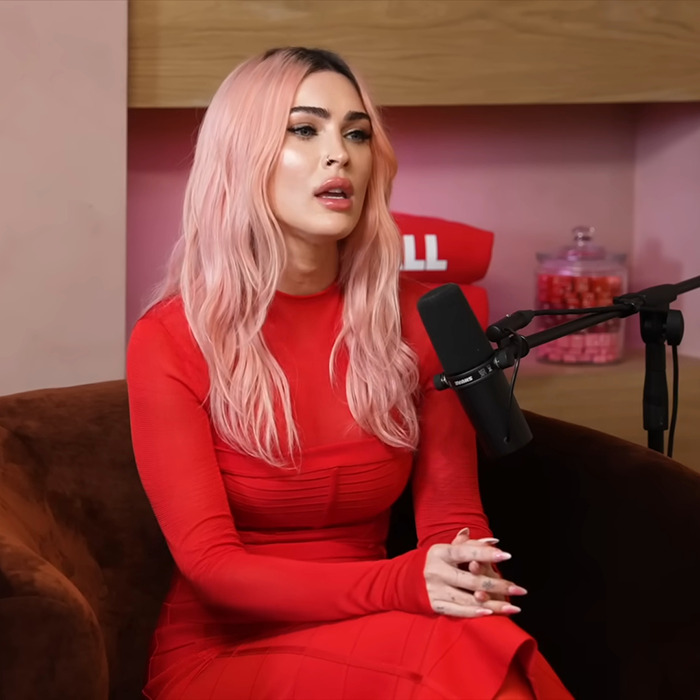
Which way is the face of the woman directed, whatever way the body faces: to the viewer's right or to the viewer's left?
to the viewer's right

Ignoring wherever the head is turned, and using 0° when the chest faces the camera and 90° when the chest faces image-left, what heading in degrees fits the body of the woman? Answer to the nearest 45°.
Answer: approximately 315°

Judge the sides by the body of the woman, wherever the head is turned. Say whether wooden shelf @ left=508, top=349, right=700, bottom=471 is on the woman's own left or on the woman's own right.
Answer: on the woman's own left

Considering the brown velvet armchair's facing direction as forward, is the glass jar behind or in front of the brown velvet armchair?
behind

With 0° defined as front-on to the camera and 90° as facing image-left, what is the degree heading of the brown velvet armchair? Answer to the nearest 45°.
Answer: approximately 0°
